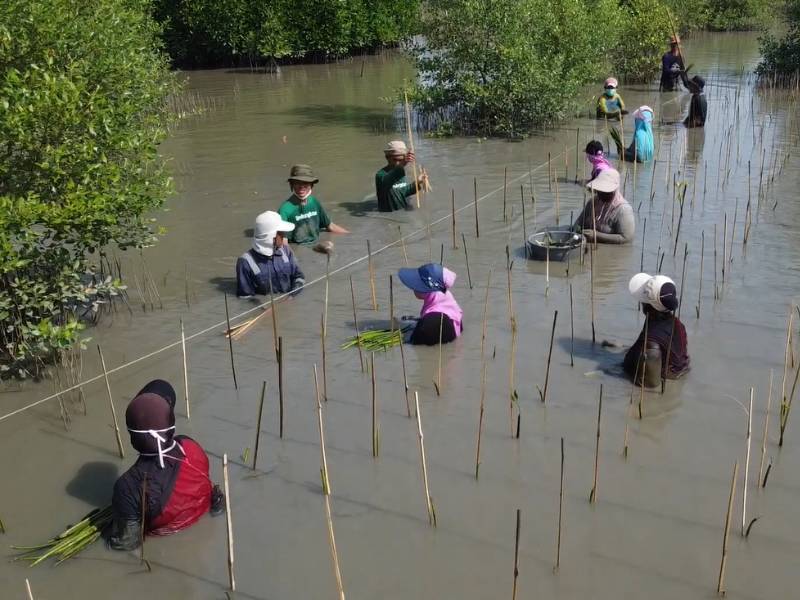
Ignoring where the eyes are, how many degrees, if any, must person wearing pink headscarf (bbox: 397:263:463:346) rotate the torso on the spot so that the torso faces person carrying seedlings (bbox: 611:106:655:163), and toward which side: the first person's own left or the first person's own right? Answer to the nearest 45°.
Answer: approximately 135° to the first person's own right

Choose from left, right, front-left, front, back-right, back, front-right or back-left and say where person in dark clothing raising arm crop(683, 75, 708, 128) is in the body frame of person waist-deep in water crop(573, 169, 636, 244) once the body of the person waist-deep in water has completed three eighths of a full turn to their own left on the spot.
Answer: left

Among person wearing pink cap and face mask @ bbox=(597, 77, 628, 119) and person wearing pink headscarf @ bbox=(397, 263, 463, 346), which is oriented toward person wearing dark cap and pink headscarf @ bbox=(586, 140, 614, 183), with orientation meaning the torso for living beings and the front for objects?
person wearing pink cap and face mask @ bbox=(597, 77, 628, 119)

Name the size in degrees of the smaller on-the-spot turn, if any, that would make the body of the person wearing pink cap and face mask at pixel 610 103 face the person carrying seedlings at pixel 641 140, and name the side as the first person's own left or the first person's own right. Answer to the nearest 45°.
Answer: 0° — they already face them

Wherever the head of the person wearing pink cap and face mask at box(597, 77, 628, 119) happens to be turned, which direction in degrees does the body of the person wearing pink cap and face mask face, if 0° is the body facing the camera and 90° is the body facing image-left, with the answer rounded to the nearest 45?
approximately 0°

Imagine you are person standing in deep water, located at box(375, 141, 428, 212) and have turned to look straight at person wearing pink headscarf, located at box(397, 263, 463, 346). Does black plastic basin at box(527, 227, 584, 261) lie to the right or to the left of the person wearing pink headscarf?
left

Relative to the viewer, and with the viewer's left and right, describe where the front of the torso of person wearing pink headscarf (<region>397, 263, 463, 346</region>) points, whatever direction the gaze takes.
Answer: facing to the left of the viewer

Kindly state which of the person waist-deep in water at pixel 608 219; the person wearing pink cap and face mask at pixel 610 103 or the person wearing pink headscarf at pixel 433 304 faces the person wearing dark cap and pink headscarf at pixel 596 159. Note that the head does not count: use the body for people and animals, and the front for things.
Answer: the person wearing pink cap and face mask at pixel 610 103

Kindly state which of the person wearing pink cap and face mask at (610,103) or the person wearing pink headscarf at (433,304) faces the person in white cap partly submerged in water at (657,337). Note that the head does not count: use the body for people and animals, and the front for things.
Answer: the person wearing pink cap and face mask

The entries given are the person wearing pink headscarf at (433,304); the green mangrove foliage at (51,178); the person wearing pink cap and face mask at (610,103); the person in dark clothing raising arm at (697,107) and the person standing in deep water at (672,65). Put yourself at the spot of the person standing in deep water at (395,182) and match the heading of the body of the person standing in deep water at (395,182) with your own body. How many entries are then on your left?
3

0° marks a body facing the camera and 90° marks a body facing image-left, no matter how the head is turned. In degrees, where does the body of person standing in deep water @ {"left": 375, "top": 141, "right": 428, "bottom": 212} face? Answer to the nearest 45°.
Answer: approximately 315°

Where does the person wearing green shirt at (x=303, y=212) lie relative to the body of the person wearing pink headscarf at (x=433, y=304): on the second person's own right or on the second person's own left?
on the second person's own right

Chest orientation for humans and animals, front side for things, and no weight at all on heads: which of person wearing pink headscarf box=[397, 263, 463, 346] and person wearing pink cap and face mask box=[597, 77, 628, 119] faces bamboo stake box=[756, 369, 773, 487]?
the person wearing pink cap and face mask

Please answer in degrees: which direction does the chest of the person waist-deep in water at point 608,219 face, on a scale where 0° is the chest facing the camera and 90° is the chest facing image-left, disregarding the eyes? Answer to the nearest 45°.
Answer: approximately 45°

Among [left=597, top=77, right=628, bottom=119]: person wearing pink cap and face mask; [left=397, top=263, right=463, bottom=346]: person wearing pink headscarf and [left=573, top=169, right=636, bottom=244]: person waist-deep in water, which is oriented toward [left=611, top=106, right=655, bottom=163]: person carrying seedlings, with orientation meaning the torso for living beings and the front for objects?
[left=597, top=77, right=628, bottom=119]: person wearing pink cap and face mask

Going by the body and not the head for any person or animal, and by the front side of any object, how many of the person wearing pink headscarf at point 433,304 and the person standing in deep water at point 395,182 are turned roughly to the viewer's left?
1
